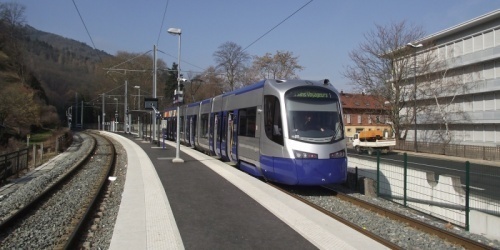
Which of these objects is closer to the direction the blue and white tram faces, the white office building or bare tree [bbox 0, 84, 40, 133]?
the white office building

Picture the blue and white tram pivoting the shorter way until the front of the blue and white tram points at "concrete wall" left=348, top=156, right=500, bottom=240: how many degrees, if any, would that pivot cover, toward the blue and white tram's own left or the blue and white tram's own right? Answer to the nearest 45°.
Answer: approximately 45° to the blue and white tram's own left

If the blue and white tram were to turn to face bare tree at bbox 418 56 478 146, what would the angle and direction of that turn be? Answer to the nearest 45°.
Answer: approximately 90° to its left

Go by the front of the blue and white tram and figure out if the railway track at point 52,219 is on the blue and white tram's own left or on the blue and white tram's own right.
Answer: on the blue and white tram's own right

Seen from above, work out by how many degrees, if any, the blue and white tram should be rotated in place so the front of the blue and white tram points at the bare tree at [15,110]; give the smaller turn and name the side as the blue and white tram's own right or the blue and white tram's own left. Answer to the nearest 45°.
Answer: approximately 180°

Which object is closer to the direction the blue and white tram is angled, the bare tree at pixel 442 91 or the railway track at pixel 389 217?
the railway track

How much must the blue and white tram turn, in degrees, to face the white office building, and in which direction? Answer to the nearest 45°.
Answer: approximately 90° to its left

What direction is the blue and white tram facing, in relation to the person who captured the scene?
facing the viewer and to the right of the viewer

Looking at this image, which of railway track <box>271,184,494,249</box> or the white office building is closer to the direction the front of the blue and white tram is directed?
the railway track
